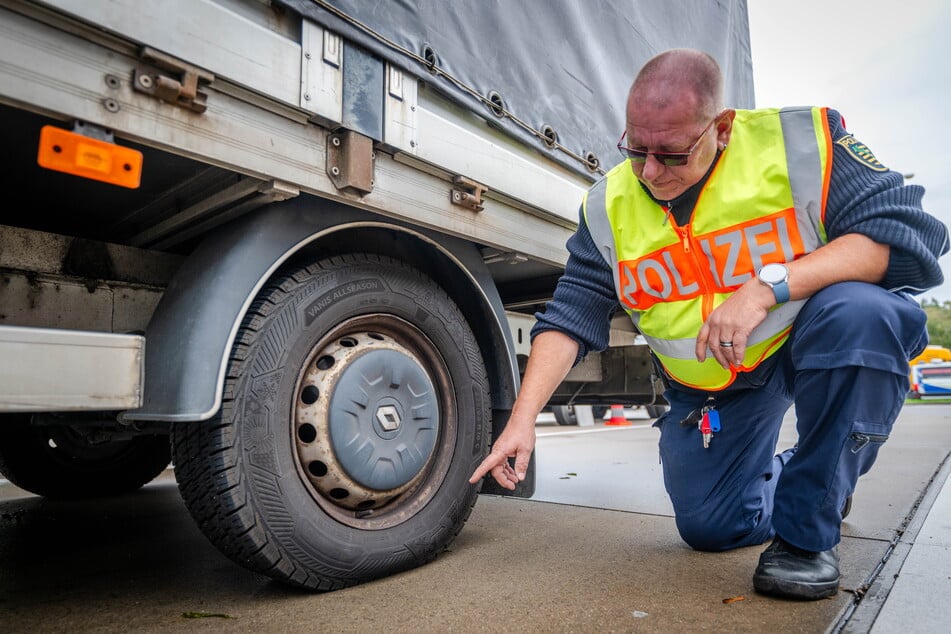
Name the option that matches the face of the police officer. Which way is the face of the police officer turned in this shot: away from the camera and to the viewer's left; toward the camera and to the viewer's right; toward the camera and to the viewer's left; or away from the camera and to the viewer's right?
toward the camera and to the viewer's left

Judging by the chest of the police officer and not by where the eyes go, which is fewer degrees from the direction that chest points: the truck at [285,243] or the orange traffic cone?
the truck

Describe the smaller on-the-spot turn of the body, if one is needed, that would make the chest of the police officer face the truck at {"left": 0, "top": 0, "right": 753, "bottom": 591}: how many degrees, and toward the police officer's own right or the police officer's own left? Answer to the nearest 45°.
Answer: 0° — they already face it

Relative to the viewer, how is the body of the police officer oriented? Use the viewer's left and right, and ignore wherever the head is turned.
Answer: facing the viewer and to the left of the viewer

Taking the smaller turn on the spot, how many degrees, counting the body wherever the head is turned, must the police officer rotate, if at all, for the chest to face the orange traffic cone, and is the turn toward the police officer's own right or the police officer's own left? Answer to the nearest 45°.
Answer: approximately 135° to the police officer's own right

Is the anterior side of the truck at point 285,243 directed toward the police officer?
no
